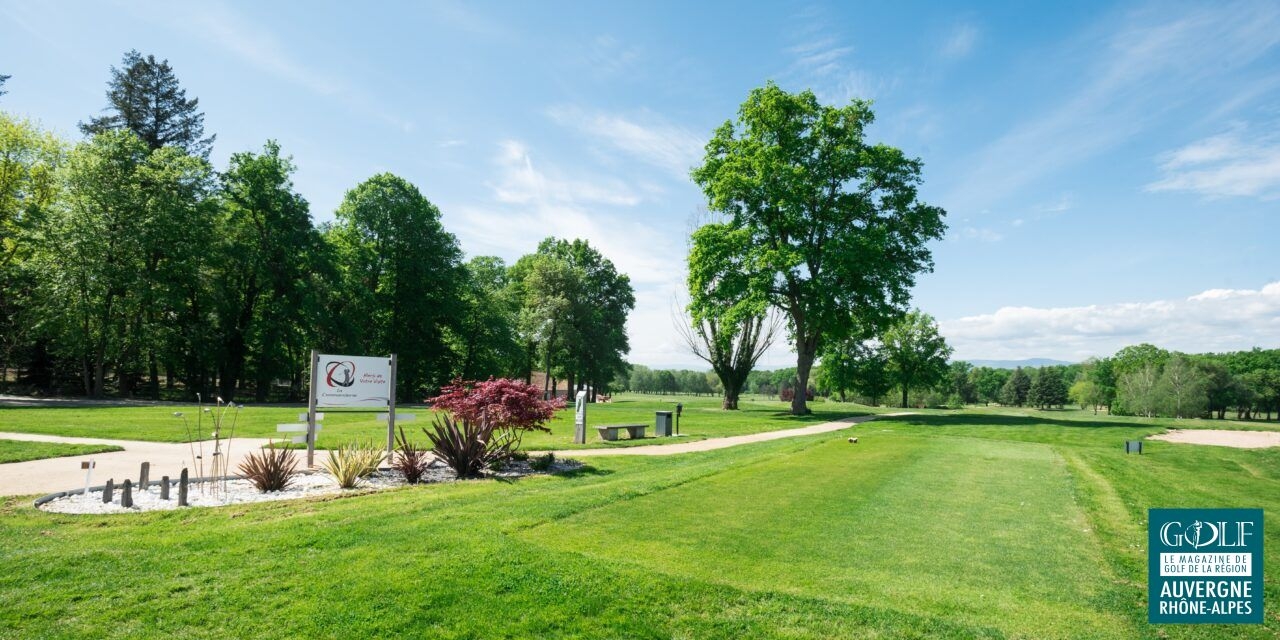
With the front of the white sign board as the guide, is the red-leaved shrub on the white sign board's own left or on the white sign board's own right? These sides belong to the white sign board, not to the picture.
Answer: on the white sign board's own left

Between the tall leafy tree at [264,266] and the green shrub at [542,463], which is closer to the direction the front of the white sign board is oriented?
the green shrub

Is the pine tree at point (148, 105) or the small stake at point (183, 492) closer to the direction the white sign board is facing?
the small stake

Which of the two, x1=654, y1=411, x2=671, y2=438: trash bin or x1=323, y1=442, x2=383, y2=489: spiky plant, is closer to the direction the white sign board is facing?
the spiky plant

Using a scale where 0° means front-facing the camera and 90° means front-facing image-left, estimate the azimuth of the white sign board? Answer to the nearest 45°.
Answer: approximately 0°

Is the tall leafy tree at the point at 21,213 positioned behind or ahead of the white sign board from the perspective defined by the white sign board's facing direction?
behind

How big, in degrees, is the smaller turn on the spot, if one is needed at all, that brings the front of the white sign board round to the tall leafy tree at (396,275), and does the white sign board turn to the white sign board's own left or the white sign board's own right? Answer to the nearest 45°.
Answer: approximately 180°

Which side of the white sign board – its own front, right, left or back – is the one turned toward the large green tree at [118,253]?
back

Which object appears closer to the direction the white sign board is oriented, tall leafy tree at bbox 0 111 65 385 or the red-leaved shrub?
the red-leaved shrub

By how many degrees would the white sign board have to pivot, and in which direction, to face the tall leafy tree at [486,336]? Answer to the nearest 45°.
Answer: approximately 180°

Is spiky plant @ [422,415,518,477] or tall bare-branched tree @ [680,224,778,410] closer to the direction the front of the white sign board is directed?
the spiky plant
